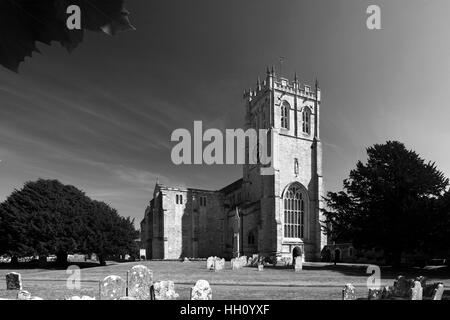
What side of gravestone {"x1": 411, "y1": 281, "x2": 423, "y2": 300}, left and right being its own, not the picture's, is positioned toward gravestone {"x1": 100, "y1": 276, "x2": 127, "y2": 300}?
right

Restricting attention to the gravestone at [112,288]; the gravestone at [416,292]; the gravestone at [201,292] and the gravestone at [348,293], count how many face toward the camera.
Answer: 4

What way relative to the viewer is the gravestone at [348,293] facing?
toward the camera

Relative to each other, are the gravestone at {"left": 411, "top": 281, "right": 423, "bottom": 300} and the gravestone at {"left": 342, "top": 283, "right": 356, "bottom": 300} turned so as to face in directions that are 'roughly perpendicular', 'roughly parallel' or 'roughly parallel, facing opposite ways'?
roughly parallel

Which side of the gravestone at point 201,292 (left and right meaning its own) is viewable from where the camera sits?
front

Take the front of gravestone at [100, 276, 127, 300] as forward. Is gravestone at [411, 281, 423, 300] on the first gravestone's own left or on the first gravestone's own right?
on the first gravestone's own left

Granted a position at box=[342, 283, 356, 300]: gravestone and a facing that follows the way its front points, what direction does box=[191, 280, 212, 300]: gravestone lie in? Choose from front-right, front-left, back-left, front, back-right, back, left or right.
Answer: front-right

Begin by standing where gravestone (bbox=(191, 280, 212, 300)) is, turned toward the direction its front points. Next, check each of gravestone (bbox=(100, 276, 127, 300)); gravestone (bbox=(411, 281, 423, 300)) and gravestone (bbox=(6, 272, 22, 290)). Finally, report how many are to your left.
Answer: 1

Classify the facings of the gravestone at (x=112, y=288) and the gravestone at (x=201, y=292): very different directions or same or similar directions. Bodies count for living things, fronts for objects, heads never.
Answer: same or similar directions
